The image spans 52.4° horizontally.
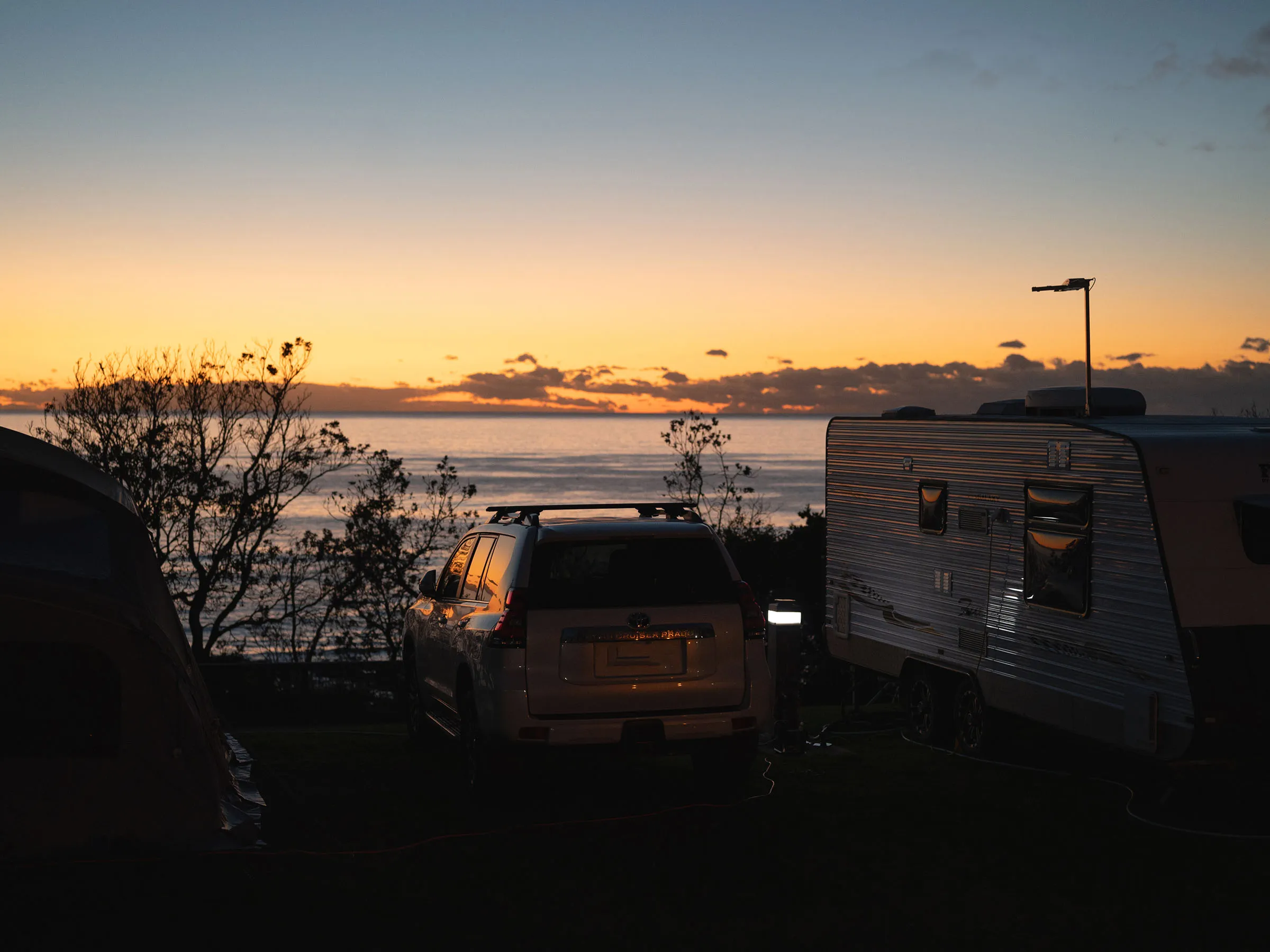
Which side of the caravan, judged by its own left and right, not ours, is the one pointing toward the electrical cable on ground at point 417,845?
right

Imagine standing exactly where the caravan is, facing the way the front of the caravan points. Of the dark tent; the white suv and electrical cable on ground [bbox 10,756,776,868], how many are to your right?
3

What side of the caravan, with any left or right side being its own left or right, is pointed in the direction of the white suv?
right

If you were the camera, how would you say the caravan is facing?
facing the viewer and to the right of the viewer
